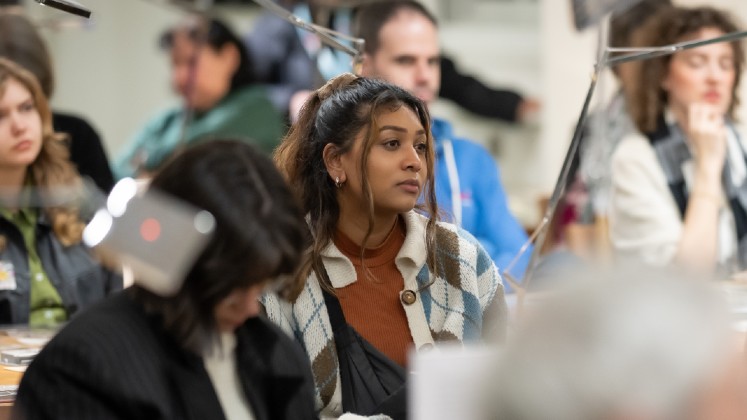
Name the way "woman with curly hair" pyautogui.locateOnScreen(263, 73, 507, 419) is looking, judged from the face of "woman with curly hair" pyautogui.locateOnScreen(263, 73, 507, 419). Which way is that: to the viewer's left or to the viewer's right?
to the viewer's right

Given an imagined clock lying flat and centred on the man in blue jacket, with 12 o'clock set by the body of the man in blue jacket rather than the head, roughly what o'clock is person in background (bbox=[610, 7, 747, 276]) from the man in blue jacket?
The person in background is roughly at 10 o'clock from the man in blue jacket.

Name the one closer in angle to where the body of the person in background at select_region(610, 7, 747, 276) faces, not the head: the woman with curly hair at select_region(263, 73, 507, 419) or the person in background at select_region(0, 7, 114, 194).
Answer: the woman with curly hair

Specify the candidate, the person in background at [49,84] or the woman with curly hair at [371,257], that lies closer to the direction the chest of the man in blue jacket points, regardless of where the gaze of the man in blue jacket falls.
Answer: the woman with curly hair

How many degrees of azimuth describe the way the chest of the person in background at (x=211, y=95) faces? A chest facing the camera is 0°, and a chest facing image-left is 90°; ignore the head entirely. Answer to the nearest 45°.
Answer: approximately 45°
